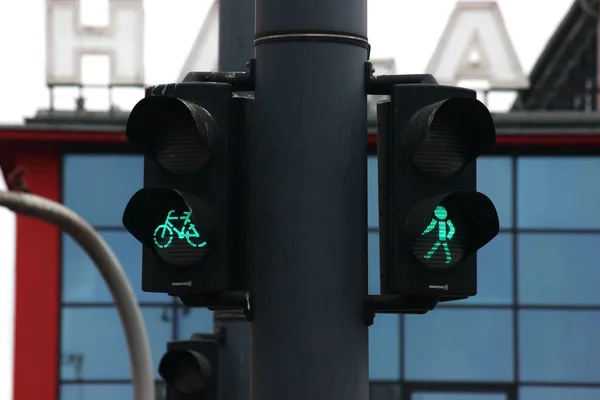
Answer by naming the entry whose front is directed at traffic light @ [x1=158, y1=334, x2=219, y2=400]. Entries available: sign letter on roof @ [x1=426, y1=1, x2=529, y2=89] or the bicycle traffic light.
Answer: the sign letter on roof

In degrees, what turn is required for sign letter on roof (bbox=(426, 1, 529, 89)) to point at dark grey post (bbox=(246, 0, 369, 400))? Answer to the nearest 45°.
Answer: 0° — it already faces it

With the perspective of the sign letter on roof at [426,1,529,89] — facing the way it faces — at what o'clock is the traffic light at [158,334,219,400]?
The traffic light is roughly at 12 o'clock from the sign letter on roof.

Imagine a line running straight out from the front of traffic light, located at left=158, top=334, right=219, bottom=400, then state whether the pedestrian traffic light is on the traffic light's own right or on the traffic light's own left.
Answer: on the traffic light's own left

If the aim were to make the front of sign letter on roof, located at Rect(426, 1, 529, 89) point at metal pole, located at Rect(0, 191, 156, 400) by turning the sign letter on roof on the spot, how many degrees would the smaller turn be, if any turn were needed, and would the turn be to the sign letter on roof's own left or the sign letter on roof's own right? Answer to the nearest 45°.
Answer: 0° — it already faces it
